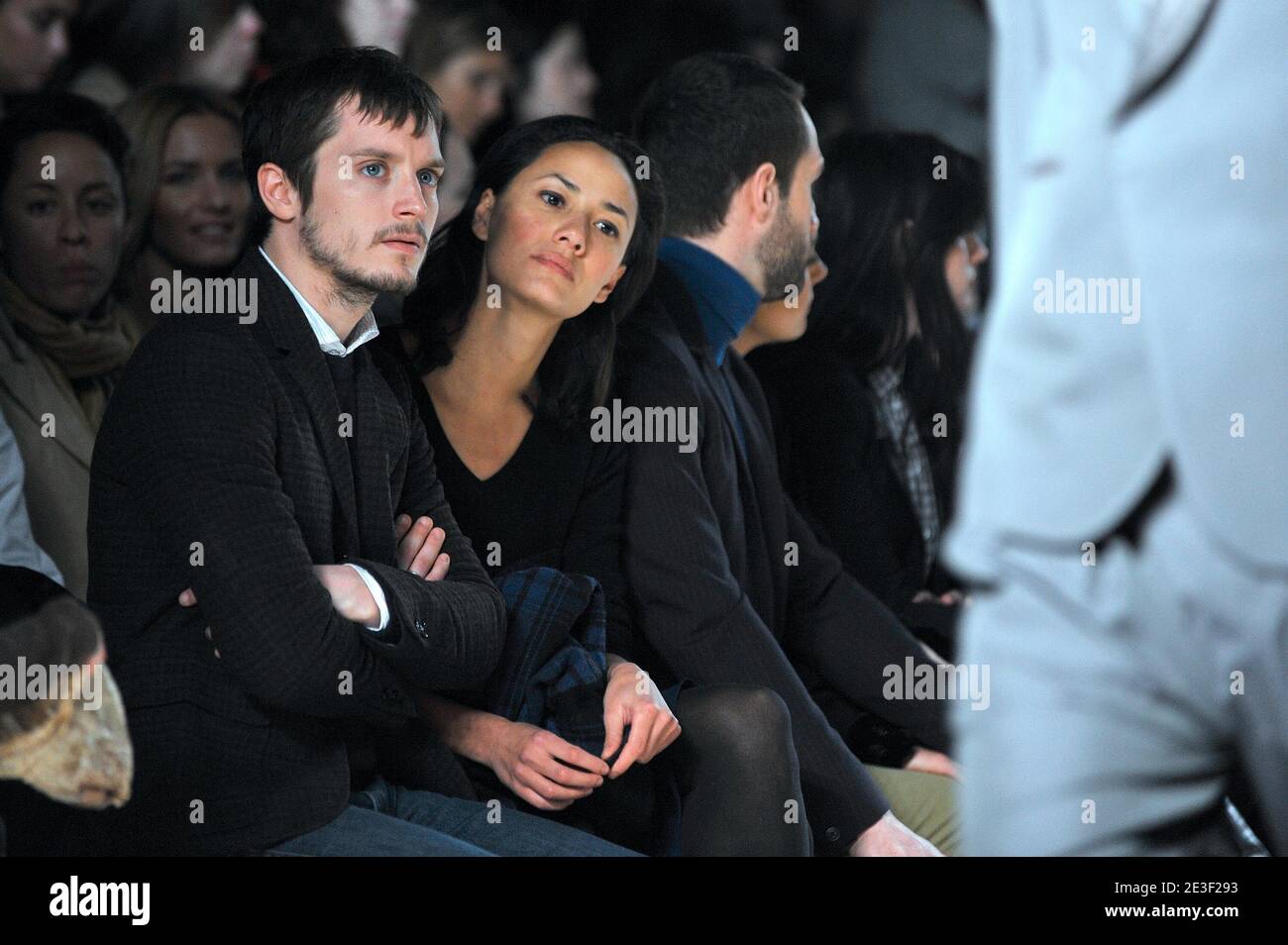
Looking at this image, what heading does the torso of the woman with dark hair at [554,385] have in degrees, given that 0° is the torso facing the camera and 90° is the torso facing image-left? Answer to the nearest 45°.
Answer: approximately 315°

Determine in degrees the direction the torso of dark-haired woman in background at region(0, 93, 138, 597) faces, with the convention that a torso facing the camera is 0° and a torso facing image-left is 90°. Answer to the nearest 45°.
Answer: approximately 315°

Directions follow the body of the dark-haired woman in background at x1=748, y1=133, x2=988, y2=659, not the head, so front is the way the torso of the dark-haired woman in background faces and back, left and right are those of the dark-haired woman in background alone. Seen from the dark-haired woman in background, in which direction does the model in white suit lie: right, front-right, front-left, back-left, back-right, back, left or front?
right

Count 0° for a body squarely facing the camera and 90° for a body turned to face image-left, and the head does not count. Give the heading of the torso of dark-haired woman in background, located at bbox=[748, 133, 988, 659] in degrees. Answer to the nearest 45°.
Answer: approximately 270°

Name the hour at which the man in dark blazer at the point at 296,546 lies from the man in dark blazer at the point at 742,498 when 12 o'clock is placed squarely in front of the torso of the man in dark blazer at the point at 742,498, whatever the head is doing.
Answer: the man in dark blazer at the point at 296,546 is roughly at 4 o'clock from the man in dark blazer at the point at 742,498.

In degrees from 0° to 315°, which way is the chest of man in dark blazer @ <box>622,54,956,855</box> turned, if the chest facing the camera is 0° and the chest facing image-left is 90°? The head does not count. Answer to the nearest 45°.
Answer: approximately 270°

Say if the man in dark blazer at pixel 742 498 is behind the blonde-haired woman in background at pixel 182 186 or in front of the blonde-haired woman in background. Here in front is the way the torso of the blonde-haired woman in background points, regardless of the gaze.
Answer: in front

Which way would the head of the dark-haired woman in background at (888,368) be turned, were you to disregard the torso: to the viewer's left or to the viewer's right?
to the viewer's right

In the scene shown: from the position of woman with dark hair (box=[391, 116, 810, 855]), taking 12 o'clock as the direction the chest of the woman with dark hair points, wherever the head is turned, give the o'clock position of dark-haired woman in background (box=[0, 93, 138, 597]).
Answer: The dark-haired woman in background is roughly at 5 o'clock from the woman with dark hair.

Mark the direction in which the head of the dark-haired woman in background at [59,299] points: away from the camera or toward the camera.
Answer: toward the camera

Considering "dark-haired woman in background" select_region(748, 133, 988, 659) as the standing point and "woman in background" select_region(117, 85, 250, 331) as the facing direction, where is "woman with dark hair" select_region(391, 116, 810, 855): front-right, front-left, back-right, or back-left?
front-left

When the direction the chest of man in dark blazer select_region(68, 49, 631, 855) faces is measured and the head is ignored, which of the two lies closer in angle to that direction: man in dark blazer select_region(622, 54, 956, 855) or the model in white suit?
the model in white suit
